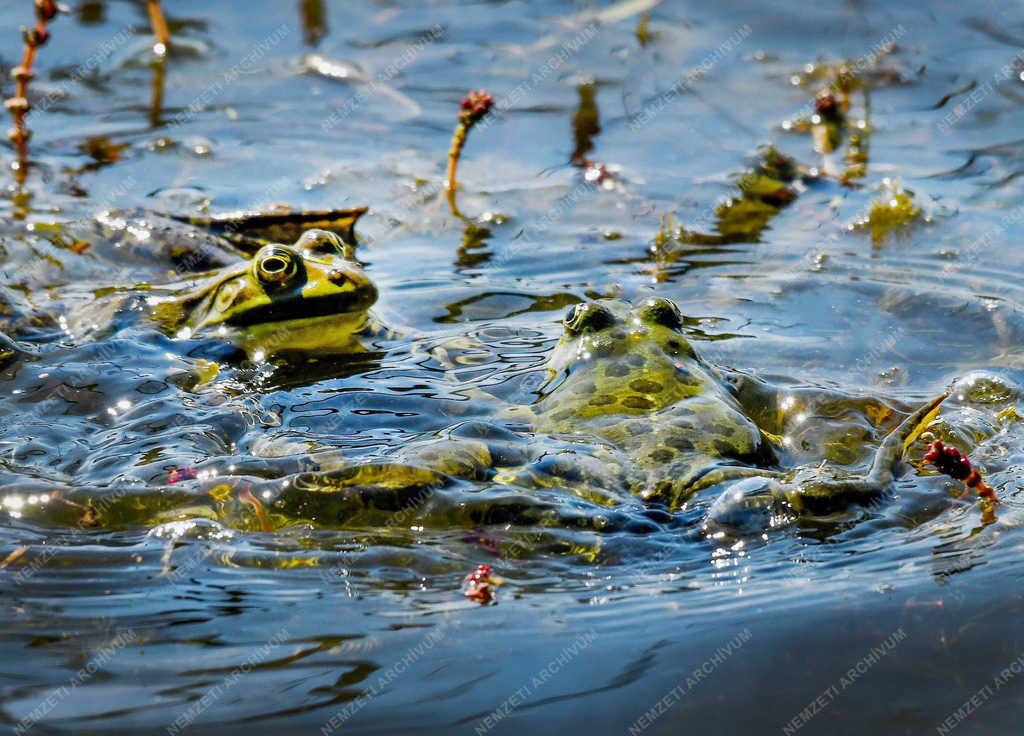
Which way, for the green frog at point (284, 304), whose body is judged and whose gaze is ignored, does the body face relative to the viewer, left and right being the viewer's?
facing the viewer and to the right of the viewer

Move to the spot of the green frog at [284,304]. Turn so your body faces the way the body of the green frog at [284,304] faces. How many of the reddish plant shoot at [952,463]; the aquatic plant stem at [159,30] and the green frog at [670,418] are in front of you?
2

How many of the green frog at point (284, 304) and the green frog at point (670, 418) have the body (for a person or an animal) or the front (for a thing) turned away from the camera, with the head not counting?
1

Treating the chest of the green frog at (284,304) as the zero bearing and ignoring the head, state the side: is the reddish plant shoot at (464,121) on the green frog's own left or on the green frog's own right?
on the green frog's own left

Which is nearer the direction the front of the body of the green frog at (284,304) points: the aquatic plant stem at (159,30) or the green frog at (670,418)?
the green frog

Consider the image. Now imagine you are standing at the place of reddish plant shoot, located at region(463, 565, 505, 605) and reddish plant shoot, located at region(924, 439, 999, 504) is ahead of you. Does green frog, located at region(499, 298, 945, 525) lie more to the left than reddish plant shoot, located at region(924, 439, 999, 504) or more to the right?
left

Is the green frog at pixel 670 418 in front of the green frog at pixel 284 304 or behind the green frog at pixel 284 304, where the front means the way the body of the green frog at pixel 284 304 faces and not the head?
in front

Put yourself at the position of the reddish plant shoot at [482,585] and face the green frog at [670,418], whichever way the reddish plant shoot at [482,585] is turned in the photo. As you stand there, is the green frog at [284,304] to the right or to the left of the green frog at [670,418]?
left

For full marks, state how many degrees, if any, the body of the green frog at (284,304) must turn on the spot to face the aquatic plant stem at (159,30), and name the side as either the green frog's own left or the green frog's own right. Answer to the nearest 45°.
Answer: approximately 135° to the green frog's own left

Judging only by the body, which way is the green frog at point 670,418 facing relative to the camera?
away from the camera

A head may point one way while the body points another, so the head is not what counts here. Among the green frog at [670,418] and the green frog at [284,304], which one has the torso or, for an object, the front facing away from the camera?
the green frog at [670,418]

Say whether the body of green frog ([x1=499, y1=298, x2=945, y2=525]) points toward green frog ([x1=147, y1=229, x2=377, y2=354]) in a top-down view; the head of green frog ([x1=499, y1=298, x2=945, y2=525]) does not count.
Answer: no
